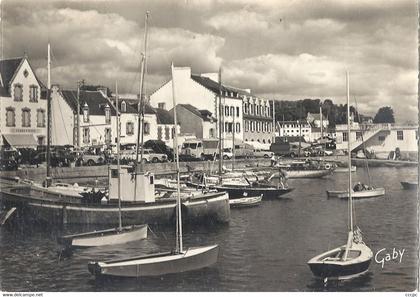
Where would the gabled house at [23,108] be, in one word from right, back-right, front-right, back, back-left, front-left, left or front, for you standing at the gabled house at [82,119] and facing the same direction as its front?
front-right

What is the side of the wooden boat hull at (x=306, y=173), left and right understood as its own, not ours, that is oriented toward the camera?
right

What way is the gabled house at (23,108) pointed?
toward the camera

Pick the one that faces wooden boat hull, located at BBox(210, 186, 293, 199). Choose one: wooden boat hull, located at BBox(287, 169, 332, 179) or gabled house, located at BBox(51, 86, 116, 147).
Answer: the gabled house

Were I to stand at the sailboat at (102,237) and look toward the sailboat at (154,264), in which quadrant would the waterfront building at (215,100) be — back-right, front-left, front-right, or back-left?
back-left

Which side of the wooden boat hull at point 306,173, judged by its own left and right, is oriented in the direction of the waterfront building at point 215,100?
back

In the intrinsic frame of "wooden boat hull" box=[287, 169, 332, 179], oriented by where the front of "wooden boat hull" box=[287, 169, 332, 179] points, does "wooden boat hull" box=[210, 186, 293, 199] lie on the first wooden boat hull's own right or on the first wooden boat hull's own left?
on the first wooden boat hull's own right

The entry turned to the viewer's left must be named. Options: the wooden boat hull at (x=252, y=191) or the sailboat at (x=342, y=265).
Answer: the wooden boat hull

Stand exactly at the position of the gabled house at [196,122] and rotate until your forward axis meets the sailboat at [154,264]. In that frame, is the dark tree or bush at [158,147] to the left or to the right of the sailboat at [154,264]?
right

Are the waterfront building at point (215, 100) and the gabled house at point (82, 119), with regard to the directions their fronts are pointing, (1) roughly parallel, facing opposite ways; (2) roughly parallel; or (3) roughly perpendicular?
roughly parallel

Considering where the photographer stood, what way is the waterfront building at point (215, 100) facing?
facing the viewer and to the right of the viewer

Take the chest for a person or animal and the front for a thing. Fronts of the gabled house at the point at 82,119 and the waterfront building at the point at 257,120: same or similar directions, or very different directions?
same or similar directions
